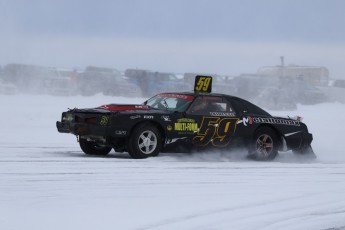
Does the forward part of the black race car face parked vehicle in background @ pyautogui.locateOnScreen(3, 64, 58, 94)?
no

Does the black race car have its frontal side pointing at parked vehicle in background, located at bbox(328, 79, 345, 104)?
no

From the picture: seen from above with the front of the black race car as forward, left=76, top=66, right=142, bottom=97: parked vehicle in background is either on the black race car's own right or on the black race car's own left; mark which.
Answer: on the black race car's own right

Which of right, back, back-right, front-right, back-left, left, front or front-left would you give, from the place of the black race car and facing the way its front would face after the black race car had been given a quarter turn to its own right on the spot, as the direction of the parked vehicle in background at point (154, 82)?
front-right
